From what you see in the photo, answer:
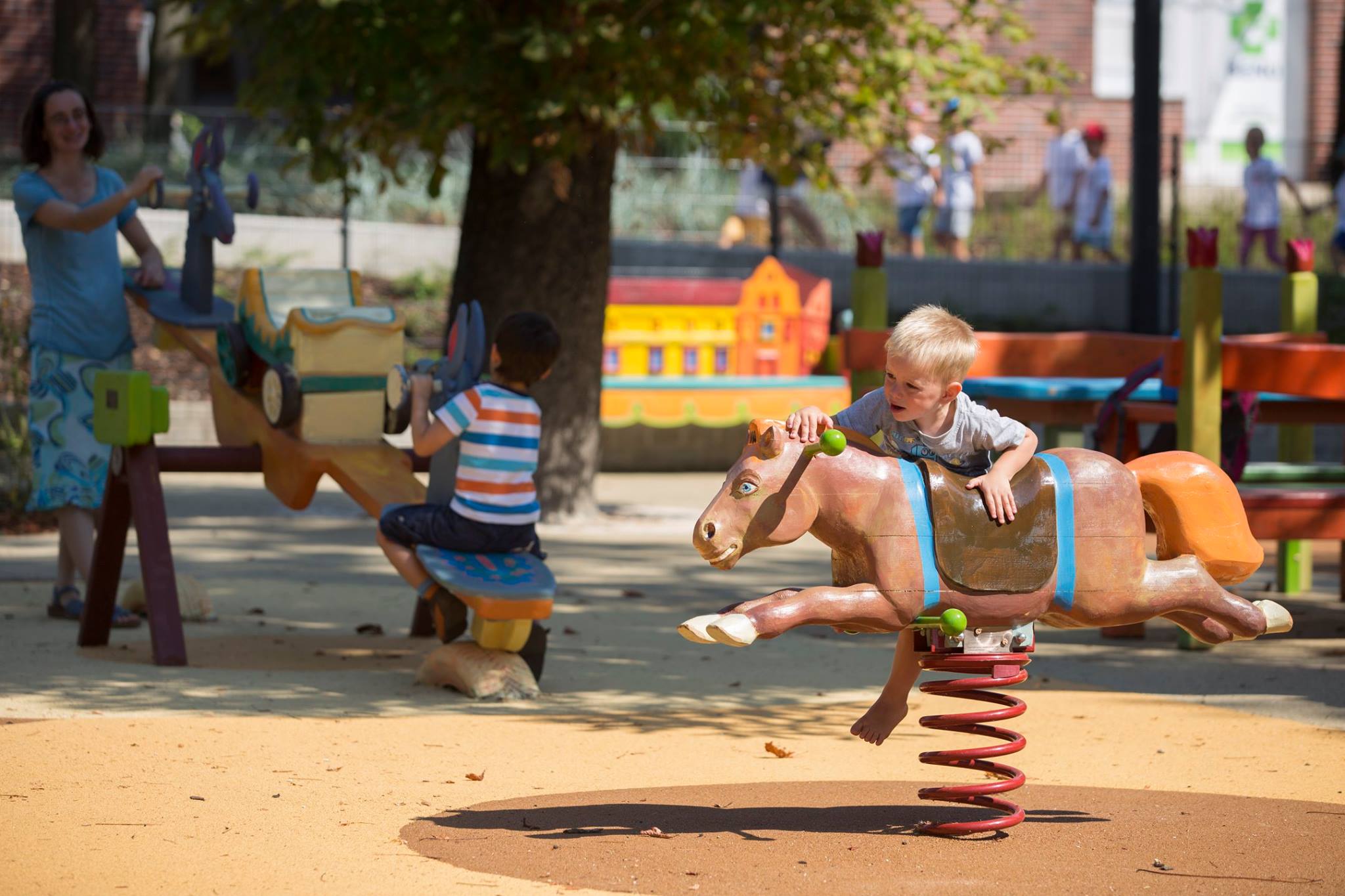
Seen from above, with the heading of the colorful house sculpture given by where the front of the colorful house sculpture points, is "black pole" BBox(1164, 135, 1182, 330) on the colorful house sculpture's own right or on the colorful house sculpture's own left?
on the colorful house sculpture's own left

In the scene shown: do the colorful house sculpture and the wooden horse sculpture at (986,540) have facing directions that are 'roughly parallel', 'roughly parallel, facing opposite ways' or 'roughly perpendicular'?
roughly perpendicular

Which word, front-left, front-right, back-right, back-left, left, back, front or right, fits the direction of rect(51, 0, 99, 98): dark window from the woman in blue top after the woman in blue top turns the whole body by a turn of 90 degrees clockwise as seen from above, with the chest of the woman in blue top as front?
back-right

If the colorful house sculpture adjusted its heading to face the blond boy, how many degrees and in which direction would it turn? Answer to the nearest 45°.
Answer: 0° — it already faces them

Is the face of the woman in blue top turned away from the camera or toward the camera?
toward the camera

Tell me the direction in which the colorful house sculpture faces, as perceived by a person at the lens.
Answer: facing the viewer

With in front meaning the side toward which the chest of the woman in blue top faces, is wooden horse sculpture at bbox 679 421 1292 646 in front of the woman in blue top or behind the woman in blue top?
in front

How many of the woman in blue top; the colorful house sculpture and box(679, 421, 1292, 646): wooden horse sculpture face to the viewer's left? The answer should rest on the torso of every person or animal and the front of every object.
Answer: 1

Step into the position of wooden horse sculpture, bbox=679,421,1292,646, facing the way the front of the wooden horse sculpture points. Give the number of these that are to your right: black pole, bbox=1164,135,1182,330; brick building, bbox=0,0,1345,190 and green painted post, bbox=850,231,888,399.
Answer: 3

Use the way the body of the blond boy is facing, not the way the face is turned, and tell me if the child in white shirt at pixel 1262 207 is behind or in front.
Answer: behind

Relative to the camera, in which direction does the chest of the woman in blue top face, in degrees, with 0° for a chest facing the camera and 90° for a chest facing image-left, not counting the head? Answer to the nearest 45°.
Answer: approximately 315°

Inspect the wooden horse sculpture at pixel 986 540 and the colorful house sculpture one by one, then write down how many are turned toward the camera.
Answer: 1

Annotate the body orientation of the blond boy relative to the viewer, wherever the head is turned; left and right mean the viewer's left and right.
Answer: facing the viewer and to the left of the viewer

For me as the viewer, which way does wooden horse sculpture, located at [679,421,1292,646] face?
facing to the left of the viewer
